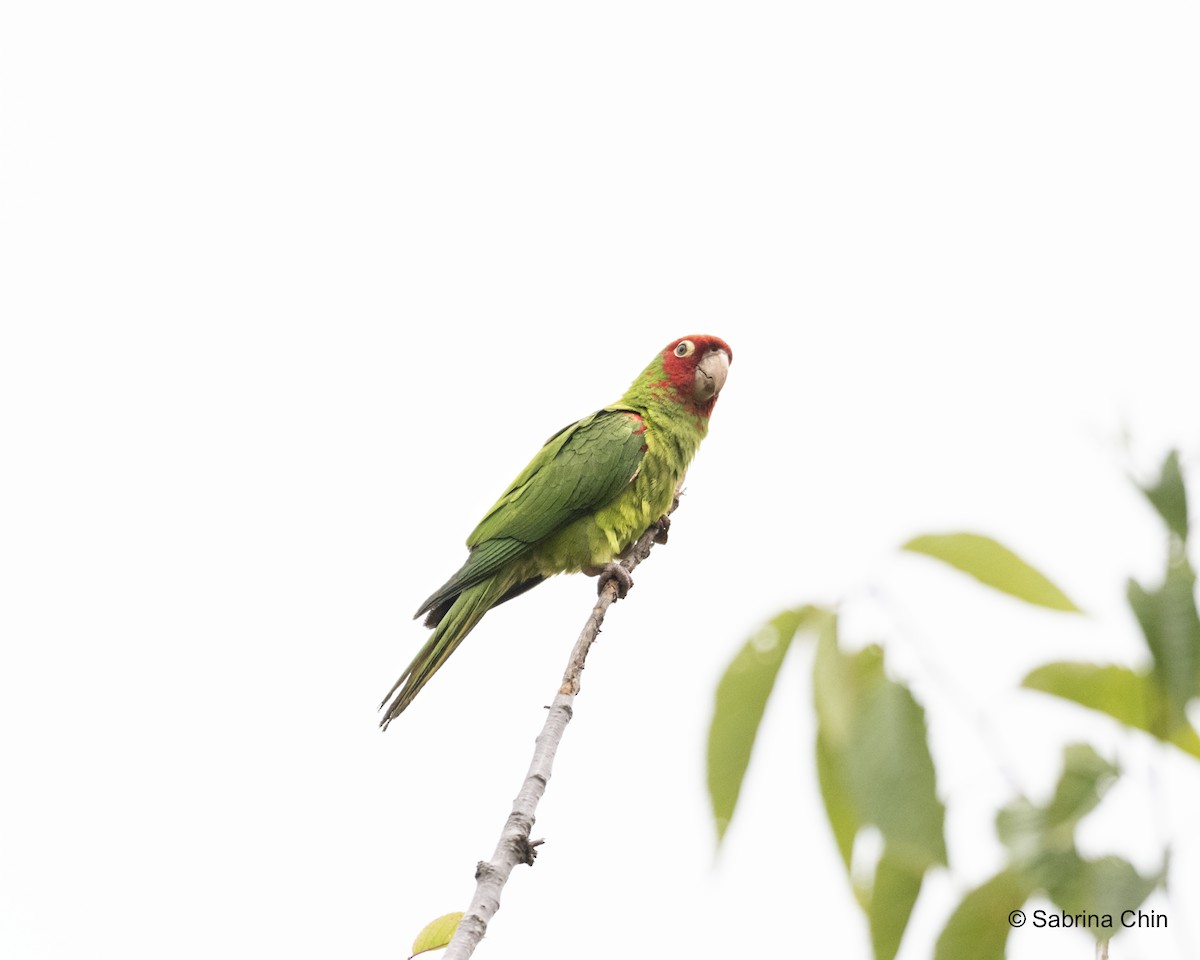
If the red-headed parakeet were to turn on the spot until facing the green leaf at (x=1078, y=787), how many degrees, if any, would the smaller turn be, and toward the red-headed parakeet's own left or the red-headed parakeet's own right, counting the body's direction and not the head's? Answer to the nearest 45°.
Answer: approximately 90° to the red-headed parakeet's own right

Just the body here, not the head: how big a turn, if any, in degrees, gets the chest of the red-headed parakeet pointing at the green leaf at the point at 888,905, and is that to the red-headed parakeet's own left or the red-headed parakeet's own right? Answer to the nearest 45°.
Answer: approximately 90° to the red-headed parakeet's own right

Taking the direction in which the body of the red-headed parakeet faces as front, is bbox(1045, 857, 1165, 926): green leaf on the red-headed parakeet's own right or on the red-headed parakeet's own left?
on the red-headed parakeet's own right

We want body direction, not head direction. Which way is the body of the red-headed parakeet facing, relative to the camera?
to the viewer's right
